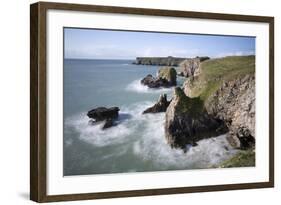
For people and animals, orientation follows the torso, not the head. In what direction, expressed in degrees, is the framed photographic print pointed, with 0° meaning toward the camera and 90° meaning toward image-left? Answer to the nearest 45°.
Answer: approximately 315°
